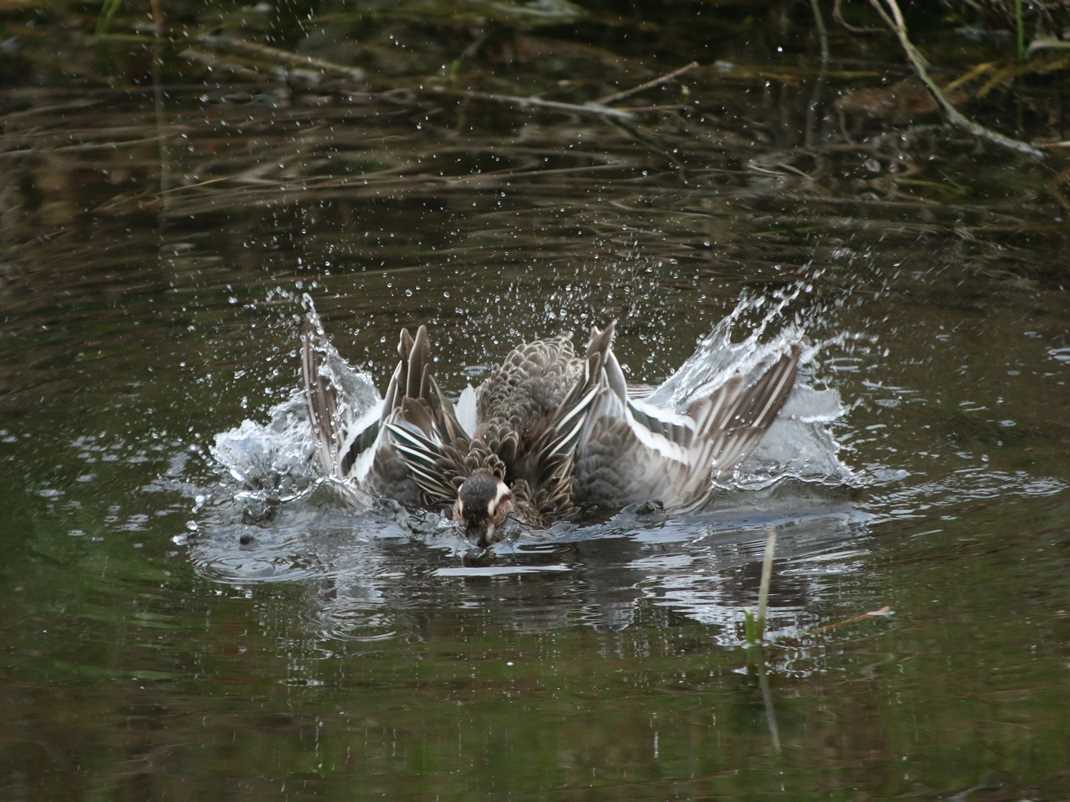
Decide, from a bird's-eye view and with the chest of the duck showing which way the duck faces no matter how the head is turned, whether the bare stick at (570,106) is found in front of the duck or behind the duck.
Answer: behind

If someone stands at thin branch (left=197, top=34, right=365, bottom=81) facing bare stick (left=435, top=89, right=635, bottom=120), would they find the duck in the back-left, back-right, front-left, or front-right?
front-right

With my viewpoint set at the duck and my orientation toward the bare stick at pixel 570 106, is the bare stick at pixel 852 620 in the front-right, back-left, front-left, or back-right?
back-right

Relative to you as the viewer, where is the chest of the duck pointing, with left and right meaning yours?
facing the viewer

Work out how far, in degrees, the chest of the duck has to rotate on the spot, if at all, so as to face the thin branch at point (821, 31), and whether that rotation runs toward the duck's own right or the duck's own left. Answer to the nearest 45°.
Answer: approximately 135° to the duck's own left

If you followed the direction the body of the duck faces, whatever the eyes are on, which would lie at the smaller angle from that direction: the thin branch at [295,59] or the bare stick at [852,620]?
the bare stick

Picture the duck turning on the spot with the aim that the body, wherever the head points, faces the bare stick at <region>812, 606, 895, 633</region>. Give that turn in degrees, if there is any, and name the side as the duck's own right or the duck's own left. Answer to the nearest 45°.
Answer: approximately 45° to the duck's own left

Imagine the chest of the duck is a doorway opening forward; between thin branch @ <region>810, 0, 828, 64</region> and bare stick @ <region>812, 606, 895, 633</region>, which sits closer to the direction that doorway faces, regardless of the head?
the bare stick
